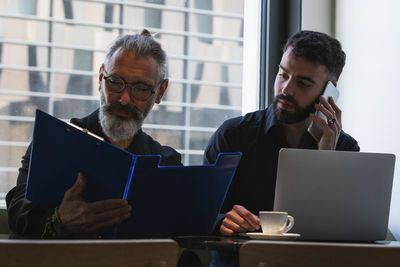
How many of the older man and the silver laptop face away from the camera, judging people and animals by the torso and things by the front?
1

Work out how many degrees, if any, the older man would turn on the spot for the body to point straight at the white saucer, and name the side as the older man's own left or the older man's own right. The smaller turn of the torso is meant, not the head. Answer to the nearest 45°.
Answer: approximately 45° to the older man's own left

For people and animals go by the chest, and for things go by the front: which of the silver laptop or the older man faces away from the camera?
the silver laptop

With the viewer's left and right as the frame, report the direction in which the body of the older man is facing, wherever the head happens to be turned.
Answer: facing the viewer

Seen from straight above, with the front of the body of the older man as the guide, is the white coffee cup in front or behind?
in front

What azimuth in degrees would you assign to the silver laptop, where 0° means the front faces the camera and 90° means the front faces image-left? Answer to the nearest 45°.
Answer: approximately 180°

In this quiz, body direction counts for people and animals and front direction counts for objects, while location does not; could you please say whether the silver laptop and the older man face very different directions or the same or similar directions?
very different directions

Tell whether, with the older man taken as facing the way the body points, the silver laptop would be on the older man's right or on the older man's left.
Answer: on the older man's left

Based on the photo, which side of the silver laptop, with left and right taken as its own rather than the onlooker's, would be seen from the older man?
left
